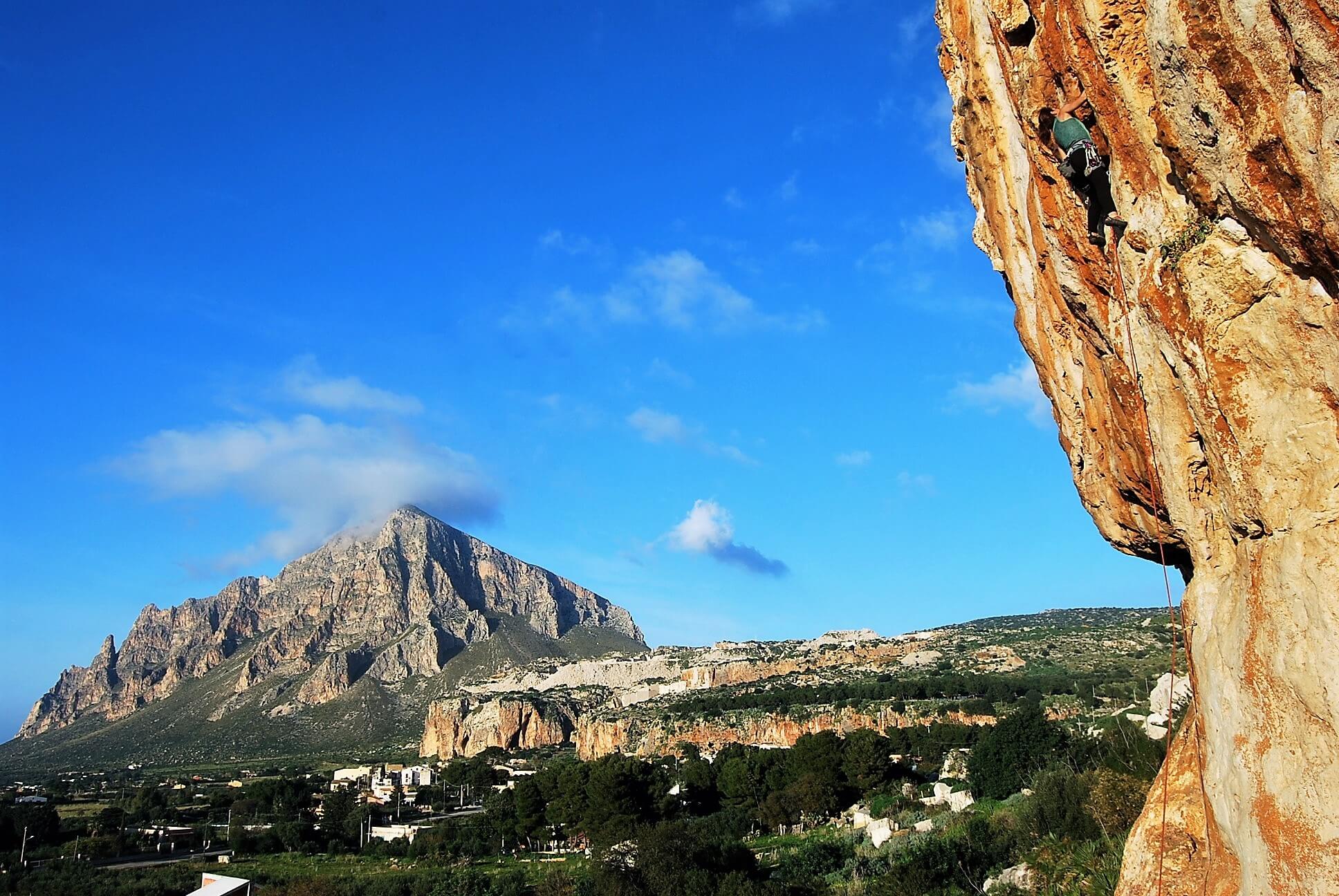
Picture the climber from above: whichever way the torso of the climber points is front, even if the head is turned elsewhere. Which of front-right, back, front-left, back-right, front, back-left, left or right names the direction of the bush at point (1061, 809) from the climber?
front-left

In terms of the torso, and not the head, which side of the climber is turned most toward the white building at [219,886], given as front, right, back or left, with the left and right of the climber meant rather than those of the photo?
left

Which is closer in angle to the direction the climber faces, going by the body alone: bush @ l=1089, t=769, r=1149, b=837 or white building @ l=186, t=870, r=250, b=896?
the bush

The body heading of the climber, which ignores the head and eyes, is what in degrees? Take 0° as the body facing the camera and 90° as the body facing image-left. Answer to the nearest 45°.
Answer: approximately 225°

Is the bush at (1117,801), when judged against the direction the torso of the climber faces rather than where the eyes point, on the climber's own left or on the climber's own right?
on the climber's own left

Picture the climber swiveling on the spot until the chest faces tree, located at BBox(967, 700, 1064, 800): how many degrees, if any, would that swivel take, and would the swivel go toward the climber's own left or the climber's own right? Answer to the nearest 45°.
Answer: approximately 45° to the climber's own left

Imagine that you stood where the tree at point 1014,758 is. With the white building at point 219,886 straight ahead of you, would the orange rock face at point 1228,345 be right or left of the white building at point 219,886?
left

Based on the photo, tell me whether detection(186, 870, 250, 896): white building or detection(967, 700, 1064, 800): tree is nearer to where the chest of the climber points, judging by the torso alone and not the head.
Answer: the tree
